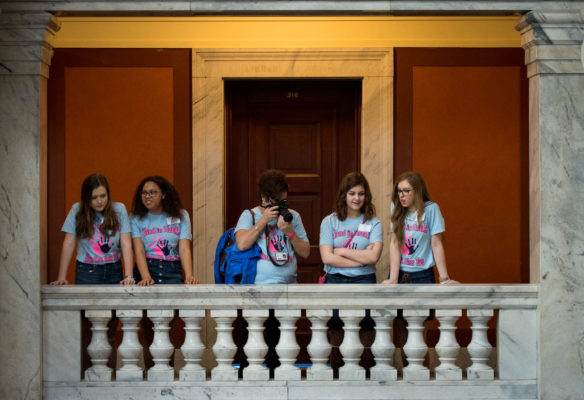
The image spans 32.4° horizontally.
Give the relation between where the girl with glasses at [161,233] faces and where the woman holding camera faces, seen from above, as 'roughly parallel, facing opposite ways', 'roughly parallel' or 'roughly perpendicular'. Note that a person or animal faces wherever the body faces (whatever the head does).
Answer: roughly parallel

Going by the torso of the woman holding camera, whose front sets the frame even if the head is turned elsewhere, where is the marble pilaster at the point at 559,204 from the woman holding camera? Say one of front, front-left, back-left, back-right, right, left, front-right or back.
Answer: left

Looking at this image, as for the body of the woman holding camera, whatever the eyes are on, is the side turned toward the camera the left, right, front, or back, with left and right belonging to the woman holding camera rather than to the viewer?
front

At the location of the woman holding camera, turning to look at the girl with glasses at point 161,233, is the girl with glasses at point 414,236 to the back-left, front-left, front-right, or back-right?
back-right

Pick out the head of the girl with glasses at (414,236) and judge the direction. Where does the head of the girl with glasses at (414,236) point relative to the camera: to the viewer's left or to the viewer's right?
to the viewer's left

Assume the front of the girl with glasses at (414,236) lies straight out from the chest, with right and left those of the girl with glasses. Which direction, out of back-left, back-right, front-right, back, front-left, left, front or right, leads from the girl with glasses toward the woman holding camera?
front-right

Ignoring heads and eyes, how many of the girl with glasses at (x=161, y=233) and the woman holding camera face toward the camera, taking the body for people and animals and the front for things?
2

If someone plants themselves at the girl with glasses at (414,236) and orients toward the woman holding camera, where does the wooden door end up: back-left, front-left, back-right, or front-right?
front-right

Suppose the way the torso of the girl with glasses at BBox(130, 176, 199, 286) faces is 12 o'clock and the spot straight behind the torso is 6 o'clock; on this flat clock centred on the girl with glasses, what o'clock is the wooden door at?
The wooden door is roughly at 7 o'clock from the girl with glasses.

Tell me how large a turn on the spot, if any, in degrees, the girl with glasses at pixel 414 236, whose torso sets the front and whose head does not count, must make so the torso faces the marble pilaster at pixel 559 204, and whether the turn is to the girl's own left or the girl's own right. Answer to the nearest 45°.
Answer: approximately 135° to the girl's own left

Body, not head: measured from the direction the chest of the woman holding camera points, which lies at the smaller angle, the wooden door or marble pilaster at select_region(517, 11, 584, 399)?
the marble pilaster

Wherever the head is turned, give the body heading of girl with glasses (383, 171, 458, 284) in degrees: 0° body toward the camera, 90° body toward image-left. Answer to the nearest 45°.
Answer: approximately 45°

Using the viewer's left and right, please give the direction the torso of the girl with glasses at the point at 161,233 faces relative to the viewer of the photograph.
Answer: facing the viewer
